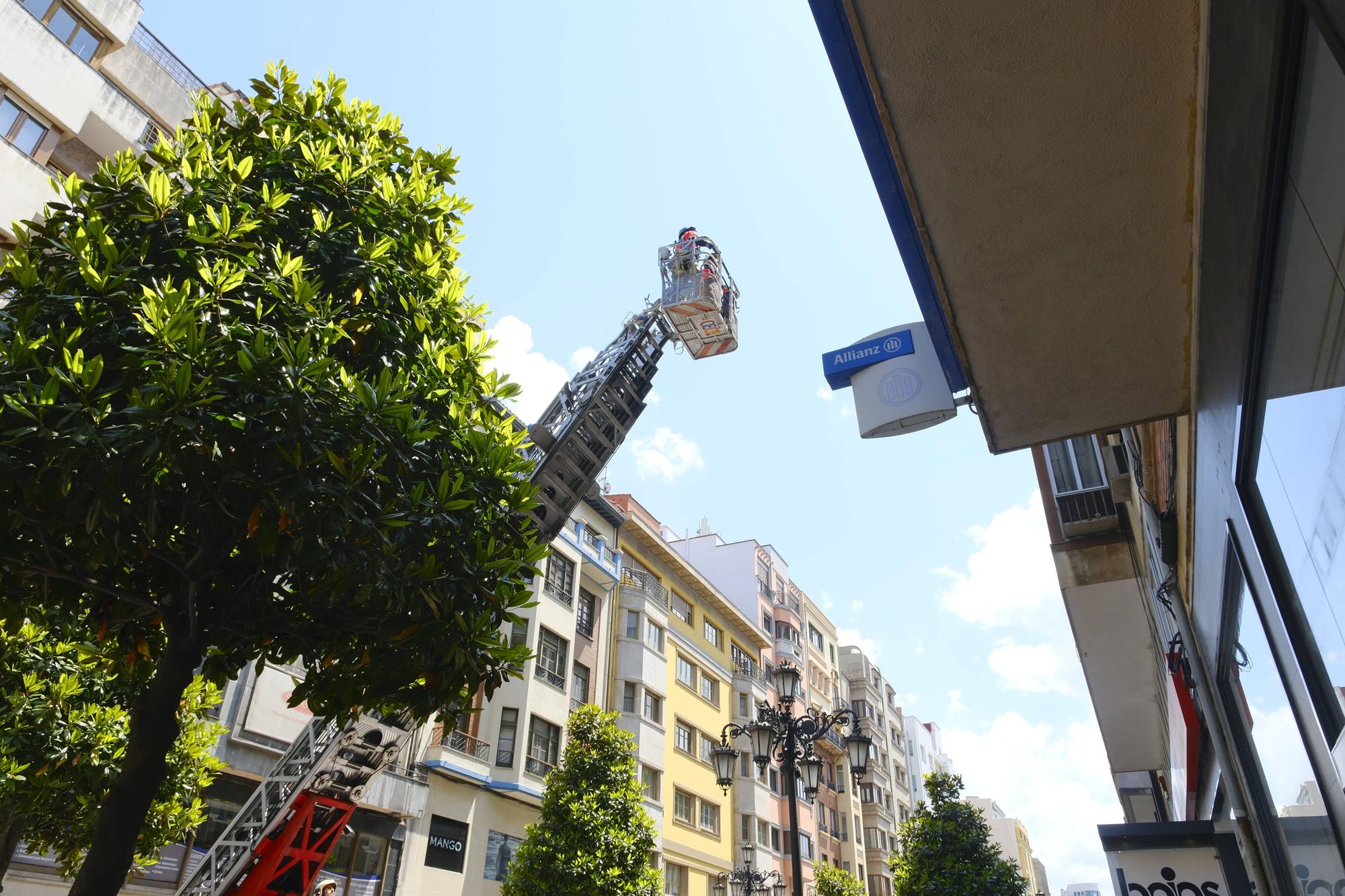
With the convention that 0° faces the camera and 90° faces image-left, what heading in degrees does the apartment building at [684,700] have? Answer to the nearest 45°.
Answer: approximately 315°

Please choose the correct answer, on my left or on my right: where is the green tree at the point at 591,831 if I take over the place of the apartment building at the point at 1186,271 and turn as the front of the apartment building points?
on my right

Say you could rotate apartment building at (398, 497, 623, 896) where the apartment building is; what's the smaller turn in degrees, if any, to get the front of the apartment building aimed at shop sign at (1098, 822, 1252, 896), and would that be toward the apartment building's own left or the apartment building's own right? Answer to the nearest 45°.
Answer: approximately 45° to the apartment building's own right

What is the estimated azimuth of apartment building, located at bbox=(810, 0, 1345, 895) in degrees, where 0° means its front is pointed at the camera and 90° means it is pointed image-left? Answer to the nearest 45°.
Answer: approximately 90°

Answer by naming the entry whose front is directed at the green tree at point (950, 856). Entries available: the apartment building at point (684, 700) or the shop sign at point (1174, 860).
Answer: the apartment building

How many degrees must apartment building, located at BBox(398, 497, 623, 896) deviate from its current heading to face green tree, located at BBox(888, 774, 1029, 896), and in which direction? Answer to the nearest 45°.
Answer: approximately 45° to its left

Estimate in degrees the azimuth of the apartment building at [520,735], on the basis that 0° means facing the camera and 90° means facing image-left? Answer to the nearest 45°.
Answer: approximately 315°
